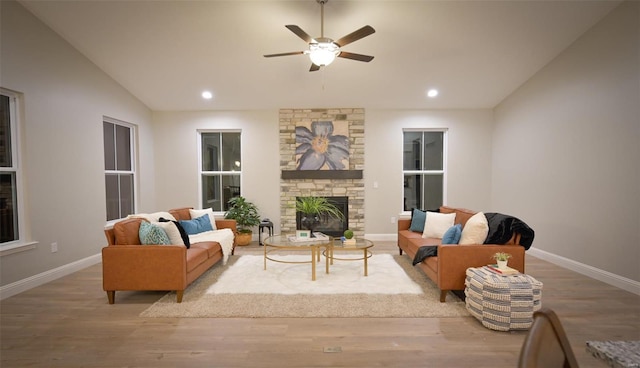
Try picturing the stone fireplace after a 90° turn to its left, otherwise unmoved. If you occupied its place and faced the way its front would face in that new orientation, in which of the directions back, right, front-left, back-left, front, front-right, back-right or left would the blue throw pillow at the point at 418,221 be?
front-right

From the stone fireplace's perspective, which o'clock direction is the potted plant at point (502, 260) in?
The potted plant is roughly at 11 o'clock from the stone fireplace.

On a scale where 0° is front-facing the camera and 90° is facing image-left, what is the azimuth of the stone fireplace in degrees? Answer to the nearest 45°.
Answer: approximately 0°

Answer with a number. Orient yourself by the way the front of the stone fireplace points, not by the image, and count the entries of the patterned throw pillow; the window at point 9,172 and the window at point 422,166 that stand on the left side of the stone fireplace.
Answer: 1

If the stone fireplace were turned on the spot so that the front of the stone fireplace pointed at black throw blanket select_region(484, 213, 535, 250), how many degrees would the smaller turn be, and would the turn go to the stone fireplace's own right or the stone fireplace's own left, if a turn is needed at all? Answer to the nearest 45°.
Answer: approximately 45° to the stone fireplace's own left

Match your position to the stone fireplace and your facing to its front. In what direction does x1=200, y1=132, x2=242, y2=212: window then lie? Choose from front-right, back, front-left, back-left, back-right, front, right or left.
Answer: right

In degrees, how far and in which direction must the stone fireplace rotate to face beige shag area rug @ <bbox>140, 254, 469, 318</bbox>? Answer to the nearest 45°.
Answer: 0° — it already faces it

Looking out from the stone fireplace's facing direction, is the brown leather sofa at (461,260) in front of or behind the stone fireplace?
in front

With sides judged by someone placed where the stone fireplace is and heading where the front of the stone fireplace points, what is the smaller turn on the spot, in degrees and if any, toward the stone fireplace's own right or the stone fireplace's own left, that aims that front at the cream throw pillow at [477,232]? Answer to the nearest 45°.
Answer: approximately 45° to the stone fireplace's own left

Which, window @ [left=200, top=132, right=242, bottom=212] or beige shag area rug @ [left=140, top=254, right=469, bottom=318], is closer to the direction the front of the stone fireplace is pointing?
the beige shag area rug

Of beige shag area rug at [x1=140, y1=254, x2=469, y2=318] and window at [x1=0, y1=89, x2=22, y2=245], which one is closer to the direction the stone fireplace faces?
the beige shag area rug

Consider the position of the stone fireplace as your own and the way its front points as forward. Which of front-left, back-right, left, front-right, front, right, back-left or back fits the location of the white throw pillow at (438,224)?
front-left

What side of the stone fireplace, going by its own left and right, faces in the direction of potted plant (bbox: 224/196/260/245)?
right

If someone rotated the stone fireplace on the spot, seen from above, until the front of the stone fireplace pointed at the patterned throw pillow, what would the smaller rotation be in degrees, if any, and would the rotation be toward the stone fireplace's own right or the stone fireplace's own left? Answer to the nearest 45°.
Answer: approximately 45° to the stone fireplace's own right

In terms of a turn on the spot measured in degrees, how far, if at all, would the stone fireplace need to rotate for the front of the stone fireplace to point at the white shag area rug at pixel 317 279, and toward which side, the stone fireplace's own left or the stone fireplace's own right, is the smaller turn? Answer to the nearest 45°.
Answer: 0° — it already faces it
